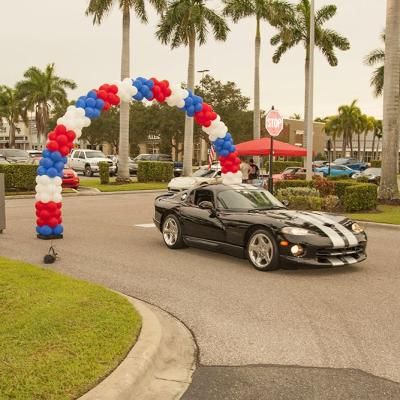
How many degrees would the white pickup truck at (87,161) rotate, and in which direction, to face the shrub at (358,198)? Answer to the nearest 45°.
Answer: approximately 45° to its right

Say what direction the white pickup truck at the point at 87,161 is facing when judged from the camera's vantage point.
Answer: facing the viewer and to the right of the viewer

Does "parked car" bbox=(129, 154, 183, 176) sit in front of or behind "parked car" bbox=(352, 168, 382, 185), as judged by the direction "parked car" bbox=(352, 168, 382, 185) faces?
in front

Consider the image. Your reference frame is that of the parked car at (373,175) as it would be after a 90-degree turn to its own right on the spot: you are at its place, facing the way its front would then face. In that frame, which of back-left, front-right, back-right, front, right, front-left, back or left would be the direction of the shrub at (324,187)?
back

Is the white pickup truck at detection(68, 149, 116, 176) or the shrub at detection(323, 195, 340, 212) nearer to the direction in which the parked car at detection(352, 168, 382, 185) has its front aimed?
the white pickup truck

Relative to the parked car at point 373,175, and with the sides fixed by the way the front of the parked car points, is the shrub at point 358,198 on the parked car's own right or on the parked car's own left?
on the parked car's own left

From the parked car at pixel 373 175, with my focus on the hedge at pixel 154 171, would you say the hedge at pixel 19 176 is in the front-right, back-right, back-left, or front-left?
front-left
